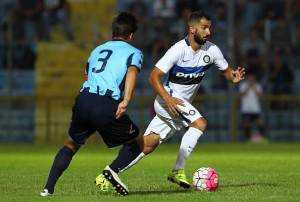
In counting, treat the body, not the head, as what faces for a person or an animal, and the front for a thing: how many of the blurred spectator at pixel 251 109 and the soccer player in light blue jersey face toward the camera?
1

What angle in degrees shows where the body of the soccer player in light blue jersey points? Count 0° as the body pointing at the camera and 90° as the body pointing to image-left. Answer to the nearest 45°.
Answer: approximately 225°

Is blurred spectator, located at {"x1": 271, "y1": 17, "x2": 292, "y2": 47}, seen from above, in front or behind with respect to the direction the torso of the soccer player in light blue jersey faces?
in front

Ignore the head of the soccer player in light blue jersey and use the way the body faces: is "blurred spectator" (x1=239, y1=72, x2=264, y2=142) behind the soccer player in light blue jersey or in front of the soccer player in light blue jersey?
in front

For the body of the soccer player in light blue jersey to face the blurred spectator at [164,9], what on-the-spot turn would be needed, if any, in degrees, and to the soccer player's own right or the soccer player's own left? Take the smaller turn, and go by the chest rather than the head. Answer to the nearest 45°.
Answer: approximately 45° to the soccer player's own left

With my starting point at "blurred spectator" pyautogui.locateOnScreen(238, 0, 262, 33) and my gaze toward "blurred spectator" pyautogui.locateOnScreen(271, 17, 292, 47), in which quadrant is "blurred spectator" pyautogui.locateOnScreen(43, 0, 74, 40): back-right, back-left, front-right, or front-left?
back-right

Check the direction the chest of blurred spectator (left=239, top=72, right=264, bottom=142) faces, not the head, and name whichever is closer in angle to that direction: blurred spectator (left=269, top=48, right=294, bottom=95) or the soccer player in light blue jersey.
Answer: the soccer player in light blue jersey

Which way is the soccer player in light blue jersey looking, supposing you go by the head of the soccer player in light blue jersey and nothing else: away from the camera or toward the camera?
away from the camera
